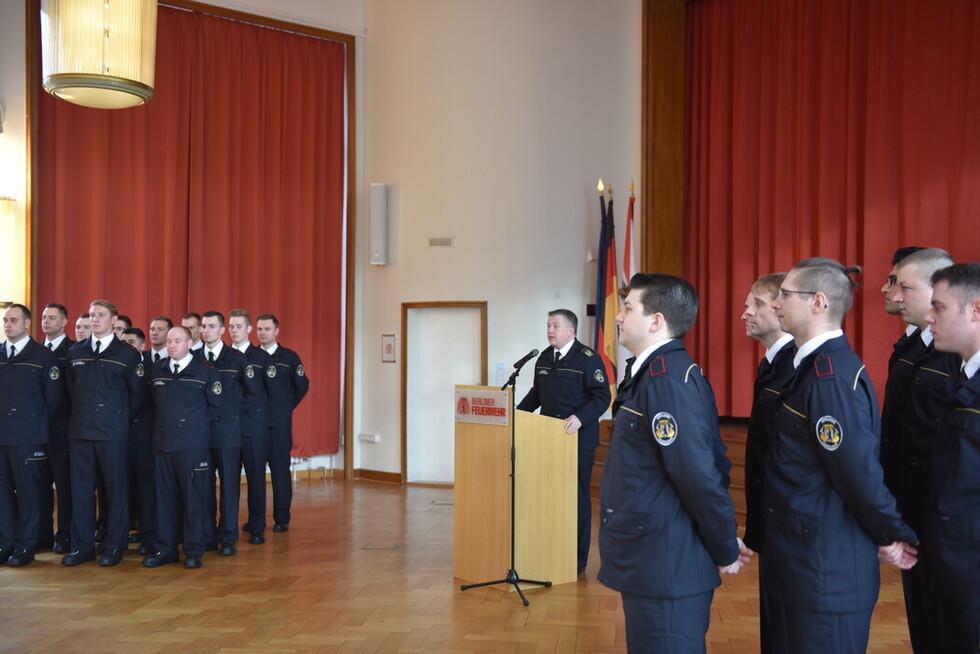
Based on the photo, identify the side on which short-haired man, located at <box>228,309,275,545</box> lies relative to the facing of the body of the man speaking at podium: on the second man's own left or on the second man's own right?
on the second man's own right

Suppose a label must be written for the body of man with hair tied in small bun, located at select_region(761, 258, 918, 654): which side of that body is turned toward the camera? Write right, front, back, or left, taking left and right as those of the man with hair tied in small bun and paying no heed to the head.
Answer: left

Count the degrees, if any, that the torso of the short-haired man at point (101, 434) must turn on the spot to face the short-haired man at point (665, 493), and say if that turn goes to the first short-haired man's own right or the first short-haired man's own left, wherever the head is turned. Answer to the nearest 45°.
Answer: approximately 45° to the first short-haired man's own left

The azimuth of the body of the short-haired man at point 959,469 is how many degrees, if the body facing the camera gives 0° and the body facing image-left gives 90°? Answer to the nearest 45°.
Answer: approximately 90°

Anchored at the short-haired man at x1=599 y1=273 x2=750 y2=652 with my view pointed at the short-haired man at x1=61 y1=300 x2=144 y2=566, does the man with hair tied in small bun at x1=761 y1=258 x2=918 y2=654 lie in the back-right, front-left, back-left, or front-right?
back-right

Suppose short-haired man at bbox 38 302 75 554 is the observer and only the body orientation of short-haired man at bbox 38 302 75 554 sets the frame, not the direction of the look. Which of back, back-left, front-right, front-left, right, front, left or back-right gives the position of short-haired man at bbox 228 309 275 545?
back-left

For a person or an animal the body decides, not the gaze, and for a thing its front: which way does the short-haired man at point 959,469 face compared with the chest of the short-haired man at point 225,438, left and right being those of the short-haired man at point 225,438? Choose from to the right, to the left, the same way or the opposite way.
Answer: to the right

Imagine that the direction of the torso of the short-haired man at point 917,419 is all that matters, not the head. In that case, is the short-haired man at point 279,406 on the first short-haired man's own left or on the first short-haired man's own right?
on the first short-haired man's own right

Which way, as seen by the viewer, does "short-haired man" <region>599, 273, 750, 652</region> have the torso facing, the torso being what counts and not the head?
to the viewer's left

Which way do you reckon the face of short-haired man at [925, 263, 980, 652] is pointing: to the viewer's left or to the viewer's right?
to the viewer's left

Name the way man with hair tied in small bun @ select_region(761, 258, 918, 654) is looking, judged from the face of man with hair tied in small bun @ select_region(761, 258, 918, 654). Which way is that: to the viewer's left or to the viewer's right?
to the viewer's left

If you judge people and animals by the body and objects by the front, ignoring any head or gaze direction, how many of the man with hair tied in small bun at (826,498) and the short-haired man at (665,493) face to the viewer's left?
2
